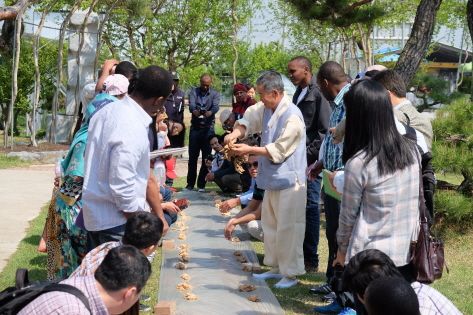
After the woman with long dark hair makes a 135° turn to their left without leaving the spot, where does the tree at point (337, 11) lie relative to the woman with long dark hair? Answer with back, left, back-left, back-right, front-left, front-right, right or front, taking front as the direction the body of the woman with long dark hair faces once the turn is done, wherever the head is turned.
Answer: back

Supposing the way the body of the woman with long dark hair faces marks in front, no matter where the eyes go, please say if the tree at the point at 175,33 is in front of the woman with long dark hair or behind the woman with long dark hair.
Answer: in front

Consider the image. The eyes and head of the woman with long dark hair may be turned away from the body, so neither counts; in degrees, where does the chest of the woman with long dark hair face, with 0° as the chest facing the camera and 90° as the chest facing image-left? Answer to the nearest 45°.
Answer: approximately 135°

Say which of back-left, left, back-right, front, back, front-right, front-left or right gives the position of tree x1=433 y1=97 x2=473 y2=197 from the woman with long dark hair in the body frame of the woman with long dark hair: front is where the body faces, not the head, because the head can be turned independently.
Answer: front-right
